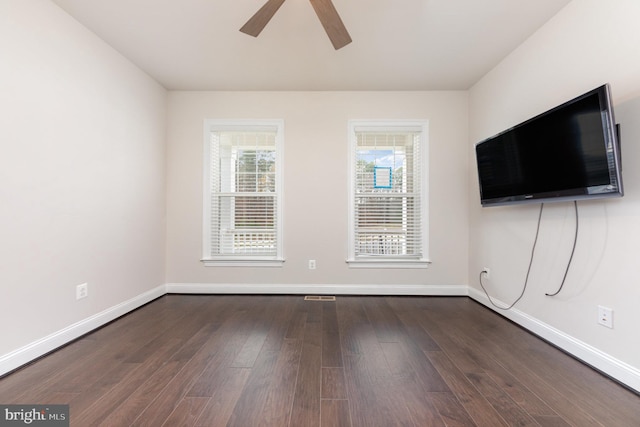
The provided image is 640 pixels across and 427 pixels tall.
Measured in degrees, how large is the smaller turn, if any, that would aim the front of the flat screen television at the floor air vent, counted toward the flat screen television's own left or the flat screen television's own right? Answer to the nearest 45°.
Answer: approximately 45° to the flat screen television's own right

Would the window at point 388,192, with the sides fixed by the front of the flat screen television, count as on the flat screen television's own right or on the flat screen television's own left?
on the flat screen television's own right

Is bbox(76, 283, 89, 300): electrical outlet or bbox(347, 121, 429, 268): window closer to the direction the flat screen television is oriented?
the electrical outlet

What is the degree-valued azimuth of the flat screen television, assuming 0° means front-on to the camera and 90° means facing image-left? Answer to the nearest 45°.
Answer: approximately 45°

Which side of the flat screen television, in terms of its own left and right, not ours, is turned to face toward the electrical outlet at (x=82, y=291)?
front
